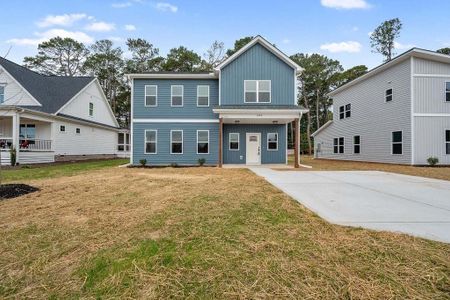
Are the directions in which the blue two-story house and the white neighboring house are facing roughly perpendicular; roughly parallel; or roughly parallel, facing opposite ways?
roughly parallel

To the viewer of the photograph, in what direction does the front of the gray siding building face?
facing the viewer and to the right of the viewer

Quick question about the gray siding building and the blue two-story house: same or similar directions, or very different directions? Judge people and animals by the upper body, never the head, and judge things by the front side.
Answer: same or similar directions

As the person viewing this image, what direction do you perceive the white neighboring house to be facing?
facing the viewer and to the left of the viewer

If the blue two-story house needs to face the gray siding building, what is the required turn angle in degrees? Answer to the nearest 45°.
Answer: approximately 90° to its left

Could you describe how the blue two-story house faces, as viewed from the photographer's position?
facing the viewer

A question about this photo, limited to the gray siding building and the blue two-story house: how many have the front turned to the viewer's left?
0

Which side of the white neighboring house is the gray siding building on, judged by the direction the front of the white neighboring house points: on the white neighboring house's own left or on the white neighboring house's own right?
on the white neighboring house's own left

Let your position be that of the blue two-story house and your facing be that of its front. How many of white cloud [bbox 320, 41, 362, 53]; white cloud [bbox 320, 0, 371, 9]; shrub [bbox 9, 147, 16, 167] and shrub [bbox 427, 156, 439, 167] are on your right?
1
